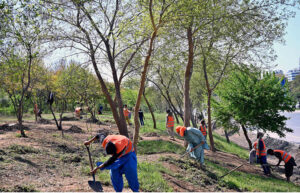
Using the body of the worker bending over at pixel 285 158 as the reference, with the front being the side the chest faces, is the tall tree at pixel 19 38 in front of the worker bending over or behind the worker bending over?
in front

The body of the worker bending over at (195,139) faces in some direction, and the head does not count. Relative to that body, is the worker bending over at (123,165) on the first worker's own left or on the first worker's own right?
on the first worker's own left

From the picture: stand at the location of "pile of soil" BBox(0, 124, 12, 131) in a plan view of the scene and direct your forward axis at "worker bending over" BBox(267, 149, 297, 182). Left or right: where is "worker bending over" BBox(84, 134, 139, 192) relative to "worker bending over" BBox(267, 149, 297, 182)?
right

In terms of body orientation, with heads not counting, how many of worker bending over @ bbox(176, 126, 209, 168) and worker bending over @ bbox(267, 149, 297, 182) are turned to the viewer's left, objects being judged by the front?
2

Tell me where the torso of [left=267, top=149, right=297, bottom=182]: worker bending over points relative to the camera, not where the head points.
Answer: to the viewer's left

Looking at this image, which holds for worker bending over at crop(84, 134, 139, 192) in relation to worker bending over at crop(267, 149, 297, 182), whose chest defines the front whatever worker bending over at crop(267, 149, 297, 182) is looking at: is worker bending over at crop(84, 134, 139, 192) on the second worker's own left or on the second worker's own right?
on the second worker's own left

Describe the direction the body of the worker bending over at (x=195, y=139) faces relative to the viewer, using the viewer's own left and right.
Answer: facing to the left of the viewer
